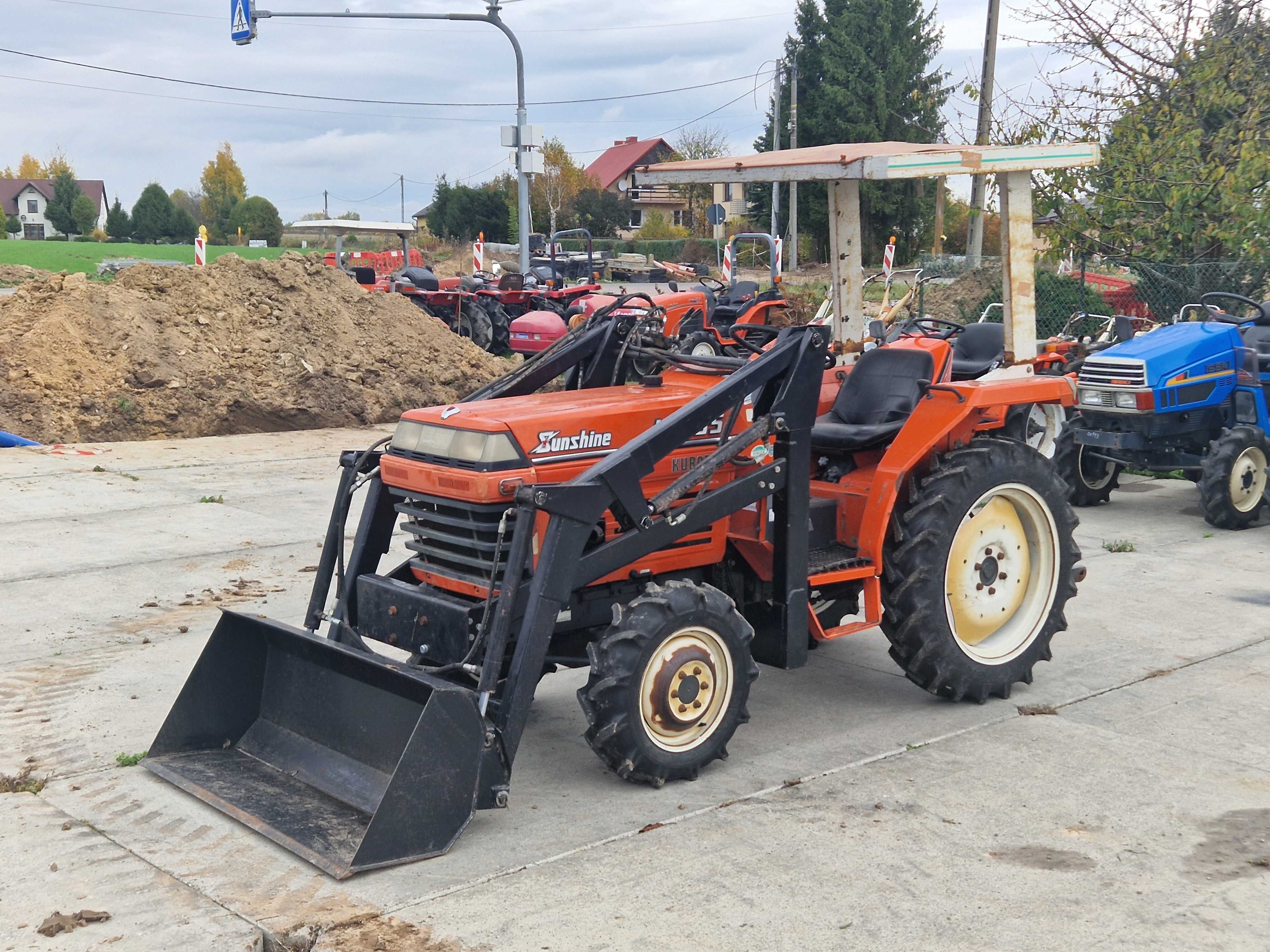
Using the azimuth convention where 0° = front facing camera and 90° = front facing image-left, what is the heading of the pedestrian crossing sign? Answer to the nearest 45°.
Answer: approximately 45°

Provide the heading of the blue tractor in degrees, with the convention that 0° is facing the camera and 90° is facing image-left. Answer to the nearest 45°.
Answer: approximately 45°

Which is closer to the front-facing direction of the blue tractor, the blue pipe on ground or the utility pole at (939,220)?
the blue pipe on ground

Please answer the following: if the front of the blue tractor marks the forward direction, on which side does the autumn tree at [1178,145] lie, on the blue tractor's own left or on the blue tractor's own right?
on the blue tractor's own right

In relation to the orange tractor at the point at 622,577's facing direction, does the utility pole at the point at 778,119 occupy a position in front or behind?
behind

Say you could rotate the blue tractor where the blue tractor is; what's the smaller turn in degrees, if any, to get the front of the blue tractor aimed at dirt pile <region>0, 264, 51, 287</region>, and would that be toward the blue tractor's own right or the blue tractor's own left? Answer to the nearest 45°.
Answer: approximately 90° to the blue tractor's own right

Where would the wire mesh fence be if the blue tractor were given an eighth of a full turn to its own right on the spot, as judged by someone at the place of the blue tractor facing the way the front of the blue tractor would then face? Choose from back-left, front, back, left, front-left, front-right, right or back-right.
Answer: right

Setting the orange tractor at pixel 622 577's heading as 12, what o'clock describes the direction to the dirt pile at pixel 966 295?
The dirt pile is roughly at 5 o'clock from the orange tractor.
